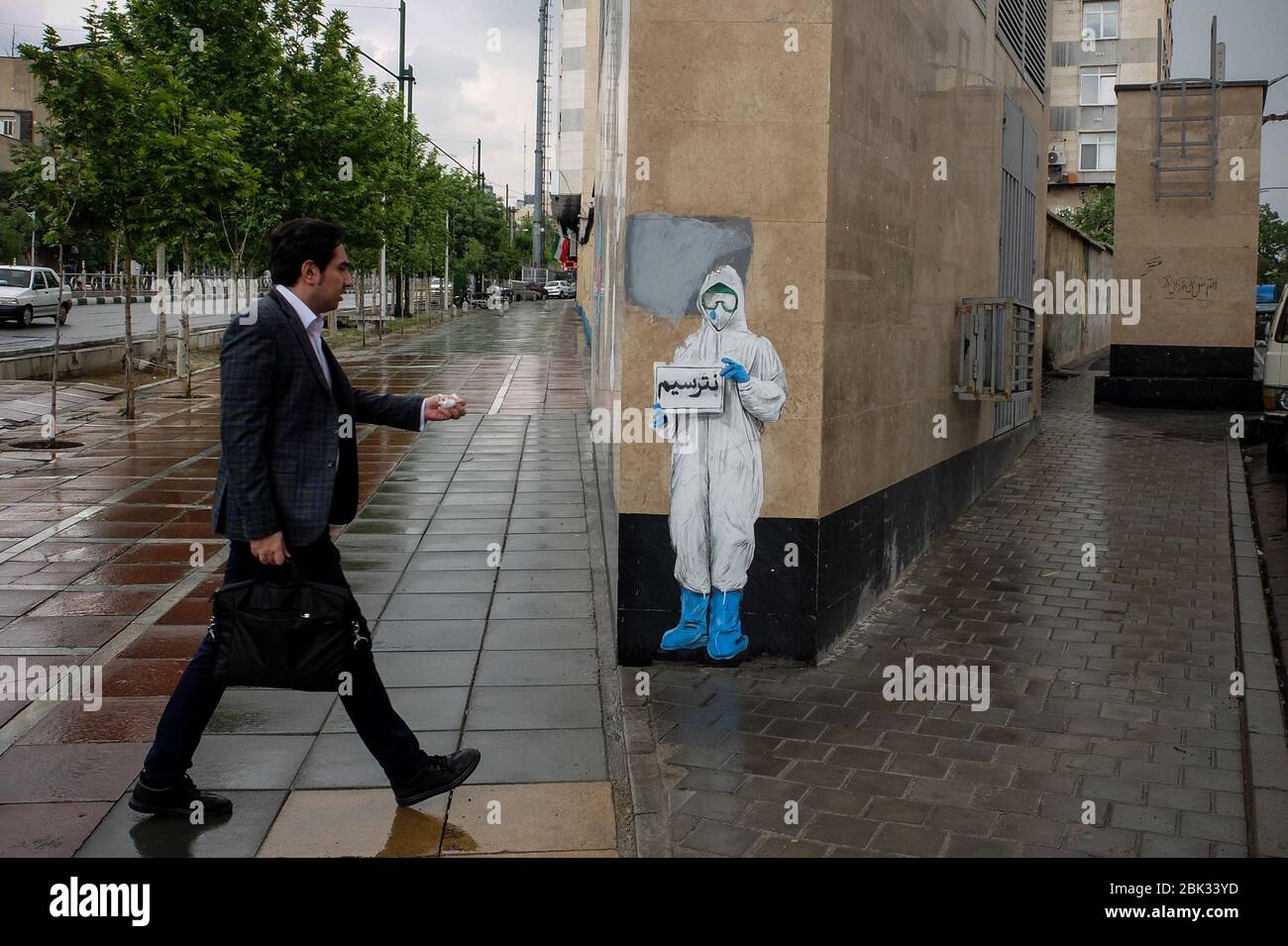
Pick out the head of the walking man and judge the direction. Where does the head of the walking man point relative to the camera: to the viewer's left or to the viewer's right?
to the viewer's right

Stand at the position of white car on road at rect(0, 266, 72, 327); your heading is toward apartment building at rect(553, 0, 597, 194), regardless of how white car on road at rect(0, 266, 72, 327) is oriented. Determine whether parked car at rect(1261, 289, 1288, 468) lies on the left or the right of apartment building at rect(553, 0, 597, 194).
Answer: right

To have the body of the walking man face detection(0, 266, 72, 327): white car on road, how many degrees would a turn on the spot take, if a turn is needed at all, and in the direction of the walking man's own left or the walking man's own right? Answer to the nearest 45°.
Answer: approximately 90° to the walking man's own left

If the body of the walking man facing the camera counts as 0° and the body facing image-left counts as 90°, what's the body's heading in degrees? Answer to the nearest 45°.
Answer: approximately 270°

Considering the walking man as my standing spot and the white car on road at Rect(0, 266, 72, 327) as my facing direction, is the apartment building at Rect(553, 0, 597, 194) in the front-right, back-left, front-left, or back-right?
front-right

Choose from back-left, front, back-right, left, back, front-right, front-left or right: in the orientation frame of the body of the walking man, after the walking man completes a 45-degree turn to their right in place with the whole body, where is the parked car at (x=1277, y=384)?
left

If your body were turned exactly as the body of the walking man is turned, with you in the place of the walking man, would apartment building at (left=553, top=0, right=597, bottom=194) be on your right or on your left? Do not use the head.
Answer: on your left
